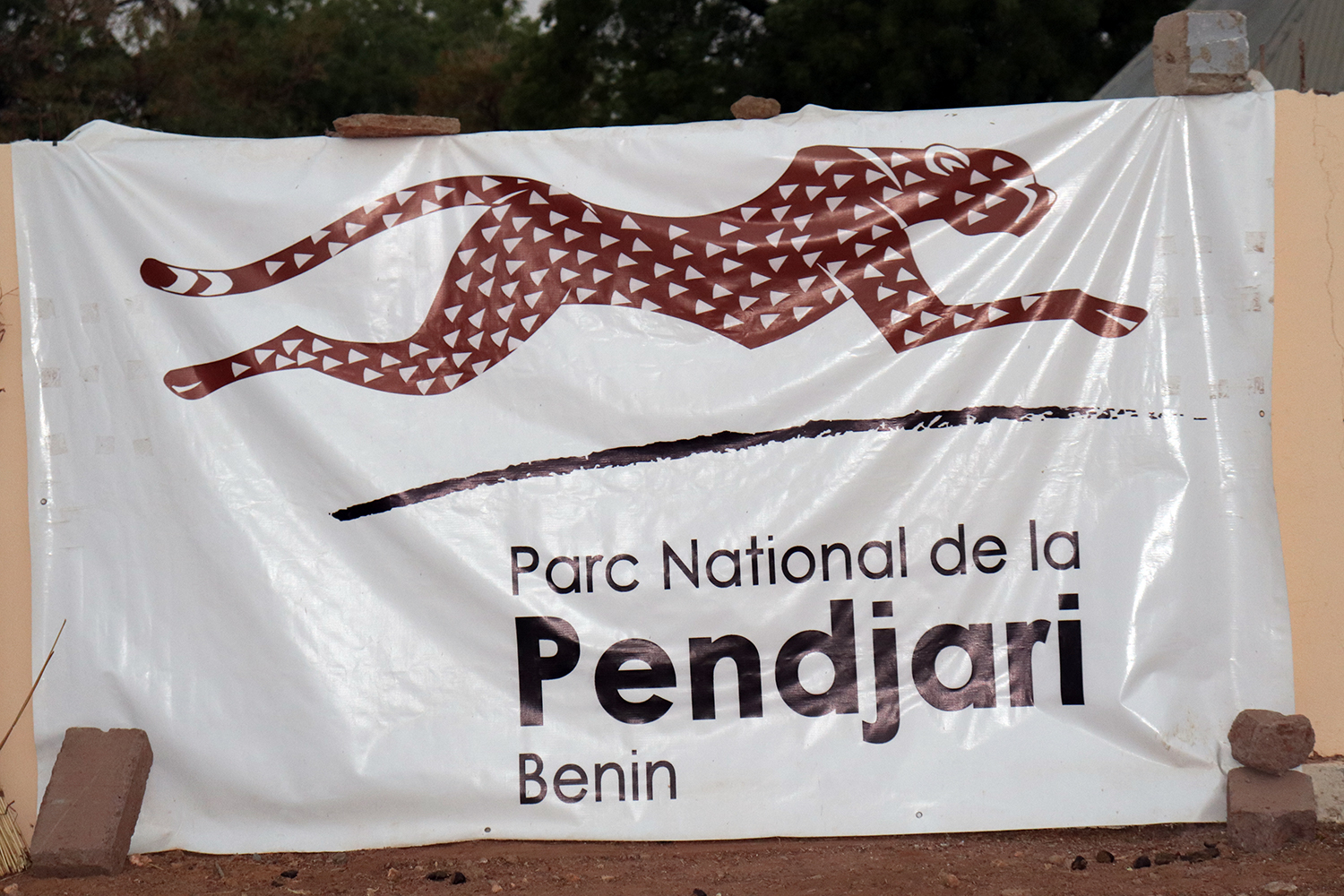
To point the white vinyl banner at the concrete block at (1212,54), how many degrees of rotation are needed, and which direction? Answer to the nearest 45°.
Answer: approximately 90° to its left

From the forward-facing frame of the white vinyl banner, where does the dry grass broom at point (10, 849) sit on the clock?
The dry grass broom is roughly at 3 o'clock from the white vinyl banner.

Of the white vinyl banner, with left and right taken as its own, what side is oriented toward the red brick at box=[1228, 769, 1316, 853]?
left

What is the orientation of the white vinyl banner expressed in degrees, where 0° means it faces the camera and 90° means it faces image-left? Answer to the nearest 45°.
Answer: approximately 0°

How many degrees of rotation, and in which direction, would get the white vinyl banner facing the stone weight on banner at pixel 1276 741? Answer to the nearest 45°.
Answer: approximately 90° to its left
